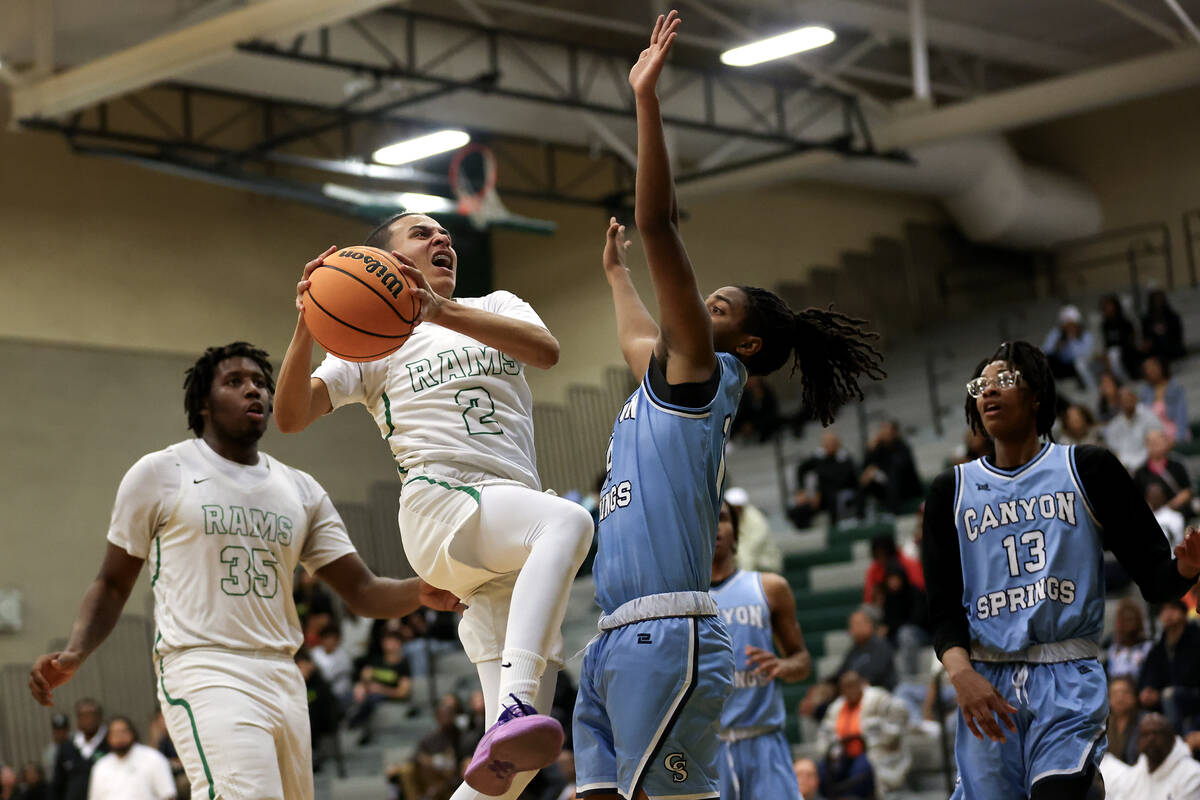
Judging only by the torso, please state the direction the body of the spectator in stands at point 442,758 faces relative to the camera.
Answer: toward the camera

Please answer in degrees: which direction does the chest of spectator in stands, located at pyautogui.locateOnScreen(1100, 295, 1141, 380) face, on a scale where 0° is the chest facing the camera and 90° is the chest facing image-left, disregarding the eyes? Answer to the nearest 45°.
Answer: approximately 45°

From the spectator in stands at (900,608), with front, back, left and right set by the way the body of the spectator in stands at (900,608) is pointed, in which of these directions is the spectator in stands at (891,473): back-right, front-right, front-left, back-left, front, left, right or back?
back-right

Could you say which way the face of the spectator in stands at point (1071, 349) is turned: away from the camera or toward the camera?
toward the camera

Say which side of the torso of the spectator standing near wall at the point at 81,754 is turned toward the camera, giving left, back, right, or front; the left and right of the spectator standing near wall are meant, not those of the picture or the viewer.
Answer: front

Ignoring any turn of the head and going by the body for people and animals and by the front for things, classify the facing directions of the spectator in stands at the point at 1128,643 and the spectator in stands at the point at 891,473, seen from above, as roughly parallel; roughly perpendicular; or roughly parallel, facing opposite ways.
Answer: roughly parallel

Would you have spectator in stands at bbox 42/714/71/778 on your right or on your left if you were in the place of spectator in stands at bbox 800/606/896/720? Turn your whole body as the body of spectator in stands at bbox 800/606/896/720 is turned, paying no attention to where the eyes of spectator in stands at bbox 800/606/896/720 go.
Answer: on your right

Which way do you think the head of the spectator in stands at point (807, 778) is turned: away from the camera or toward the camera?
toward the camera

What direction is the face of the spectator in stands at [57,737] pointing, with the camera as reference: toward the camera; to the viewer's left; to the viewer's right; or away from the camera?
toward the camera

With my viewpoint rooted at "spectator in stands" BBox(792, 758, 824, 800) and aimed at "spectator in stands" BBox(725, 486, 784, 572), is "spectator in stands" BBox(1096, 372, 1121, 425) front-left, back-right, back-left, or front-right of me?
front-right

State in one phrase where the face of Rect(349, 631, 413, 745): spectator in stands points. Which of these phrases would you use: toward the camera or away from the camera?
toward the camera

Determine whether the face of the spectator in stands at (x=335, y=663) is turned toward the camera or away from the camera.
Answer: toward the camera

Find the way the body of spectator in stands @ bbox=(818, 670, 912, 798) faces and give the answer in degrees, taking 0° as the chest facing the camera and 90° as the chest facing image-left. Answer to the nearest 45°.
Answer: approximately 45°

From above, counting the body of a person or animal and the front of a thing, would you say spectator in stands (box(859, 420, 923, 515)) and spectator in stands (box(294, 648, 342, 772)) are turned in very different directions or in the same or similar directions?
same or similar directions

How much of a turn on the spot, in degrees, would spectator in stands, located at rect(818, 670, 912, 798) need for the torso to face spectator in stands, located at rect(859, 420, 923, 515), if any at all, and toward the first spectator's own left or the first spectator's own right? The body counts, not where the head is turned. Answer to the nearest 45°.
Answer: approximately 135° to the first spectator's own right

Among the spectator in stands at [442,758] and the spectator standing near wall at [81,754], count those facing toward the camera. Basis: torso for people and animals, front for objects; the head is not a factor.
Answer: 2

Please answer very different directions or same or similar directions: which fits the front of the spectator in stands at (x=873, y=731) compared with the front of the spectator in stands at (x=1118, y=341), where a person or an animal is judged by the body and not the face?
same or similar directions
